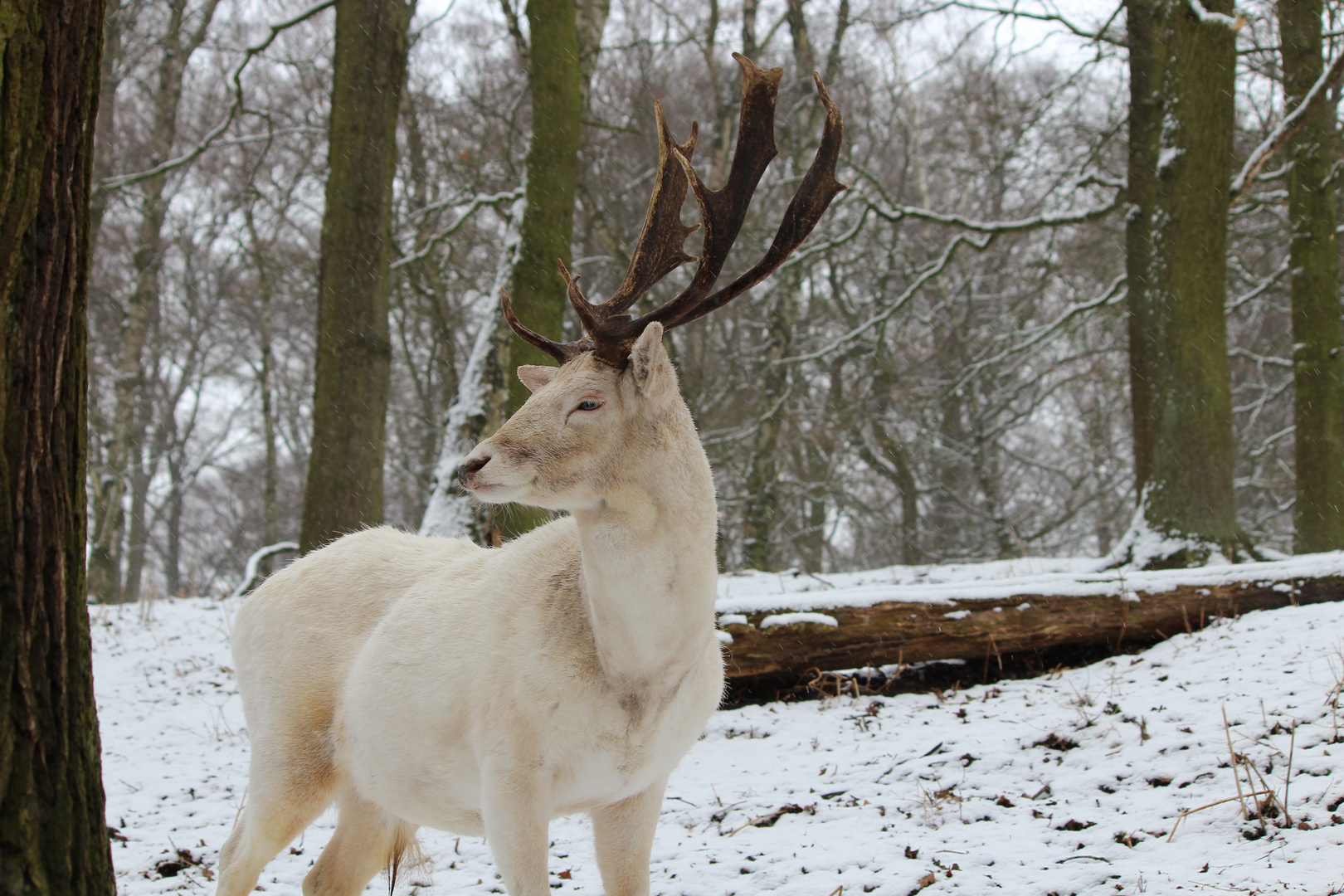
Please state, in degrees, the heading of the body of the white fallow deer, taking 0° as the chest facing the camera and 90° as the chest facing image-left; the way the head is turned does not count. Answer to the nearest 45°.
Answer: approximately 315°

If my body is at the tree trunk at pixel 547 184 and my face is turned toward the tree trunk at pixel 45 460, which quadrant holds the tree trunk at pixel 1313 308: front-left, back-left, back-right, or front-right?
back-left

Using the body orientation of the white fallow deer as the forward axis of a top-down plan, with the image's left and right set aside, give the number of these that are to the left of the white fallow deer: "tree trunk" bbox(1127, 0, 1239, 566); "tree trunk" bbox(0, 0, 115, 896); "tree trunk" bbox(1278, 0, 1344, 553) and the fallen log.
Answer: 3

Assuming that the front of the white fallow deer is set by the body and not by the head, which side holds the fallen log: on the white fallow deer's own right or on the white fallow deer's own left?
on the white fallow deer's own left

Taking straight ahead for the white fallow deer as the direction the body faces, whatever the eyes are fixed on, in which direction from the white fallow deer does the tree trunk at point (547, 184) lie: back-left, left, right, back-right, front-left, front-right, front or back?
back-left

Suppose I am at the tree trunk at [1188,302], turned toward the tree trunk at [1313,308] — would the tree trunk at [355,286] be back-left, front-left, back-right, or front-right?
back-left

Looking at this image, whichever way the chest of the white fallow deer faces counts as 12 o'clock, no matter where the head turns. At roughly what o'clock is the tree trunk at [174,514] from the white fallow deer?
The tree trunk is roughly at 7 o'clock from the white fallow deer.
